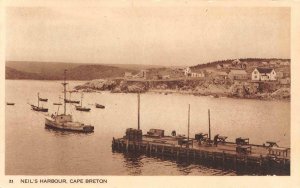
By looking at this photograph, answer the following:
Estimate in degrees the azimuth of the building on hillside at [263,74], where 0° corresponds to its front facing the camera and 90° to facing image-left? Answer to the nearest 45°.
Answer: approximately 0°

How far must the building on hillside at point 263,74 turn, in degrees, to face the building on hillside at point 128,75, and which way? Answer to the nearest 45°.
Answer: approximately 90° to its right
